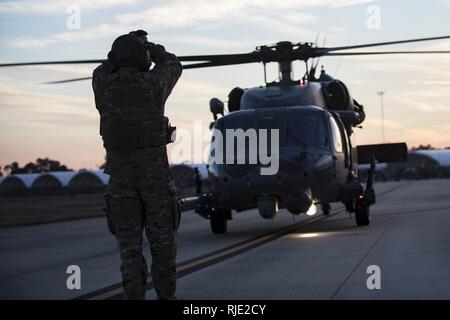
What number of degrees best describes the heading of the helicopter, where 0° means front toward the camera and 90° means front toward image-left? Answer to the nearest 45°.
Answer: approximately 0°
